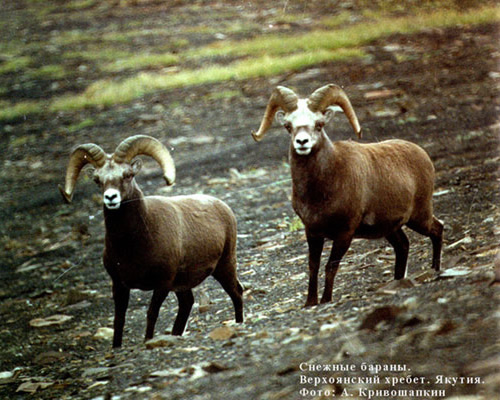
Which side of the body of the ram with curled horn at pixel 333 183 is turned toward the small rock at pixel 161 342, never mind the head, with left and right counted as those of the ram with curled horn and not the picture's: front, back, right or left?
front

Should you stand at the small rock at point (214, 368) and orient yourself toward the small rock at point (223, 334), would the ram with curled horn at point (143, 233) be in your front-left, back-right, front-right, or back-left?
front-left

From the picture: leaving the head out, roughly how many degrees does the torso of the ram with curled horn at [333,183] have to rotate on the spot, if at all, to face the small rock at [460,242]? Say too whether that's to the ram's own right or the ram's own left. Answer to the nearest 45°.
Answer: approximately 180°

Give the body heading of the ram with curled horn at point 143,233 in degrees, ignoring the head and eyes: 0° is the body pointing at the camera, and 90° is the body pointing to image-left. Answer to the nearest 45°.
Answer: approximately 45°

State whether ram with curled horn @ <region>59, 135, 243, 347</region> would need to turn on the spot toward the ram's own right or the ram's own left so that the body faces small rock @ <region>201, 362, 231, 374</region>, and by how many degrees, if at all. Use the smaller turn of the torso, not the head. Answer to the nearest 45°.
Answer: approximately 45° to the ram's own left

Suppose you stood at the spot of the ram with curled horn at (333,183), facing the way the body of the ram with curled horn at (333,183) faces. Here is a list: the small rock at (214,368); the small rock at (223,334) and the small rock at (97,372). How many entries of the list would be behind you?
0

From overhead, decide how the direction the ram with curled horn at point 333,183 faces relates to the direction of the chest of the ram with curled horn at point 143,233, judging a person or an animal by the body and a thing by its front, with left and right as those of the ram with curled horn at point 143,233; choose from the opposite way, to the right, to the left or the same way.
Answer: the same way

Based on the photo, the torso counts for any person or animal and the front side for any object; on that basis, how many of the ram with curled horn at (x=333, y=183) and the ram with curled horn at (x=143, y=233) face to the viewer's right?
0

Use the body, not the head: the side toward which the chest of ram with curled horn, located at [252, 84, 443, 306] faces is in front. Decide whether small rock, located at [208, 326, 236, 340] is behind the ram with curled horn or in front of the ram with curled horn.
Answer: in front

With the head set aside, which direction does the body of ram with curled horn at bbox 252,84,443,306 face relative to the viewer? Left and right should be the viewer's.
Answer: facing the viewer and to the left of the viewer

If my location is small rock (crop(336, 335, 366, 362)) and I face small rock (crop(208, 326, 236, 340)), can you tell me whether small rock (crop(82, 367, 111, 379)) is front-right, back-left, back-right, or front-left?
front-left

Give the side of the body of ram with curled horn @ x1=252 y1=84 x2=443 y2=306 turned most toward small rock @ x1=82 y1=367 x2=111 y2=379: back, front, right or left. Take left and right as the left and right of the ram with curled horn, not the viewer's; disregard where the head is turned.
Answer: front
